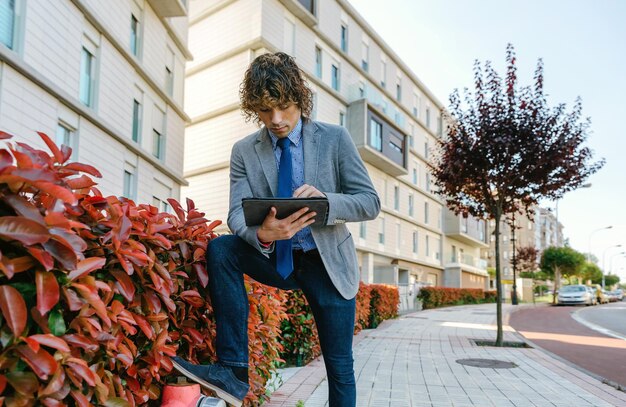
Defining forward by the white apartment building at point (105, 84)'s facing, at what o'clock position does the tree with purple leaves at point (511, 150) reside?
The tree with purple leaves is roughly at 12 o'clock from the white apartment building.

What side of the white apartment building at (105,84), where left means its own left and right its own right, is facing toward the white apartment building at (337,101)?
left

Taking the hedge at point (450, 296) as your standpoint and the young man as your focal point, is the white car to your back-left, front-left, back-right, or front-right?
back-left

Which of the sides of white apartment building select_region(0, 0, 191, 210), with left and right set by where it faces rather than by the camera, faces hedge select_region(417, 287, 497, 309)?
left

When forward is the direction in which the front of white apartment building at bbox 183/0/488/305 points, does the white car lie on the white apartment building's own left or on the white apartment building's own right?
on the white apartment building's own left

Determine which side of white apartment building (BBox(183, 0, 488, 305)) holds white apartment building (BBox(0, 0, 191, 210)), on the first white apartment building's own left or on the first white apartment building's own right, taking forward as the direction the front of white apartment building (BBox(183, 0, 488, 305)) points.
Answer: on the first white apartment building's own right

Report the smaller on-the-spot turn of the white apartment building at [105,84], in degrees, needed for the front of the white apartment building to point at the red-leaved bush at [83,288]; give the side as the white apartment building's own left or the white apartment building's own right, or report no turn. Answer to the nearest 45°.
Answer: approximately 45° to the white apartment building's own right

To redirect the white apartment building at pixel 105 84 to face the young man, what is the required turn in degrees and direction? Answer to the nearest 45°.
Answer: approximately 45° to its right

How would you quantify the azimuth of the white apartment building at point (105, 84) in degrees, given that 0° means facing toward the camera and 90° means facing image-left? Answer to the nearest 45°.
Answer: approximately 315°
